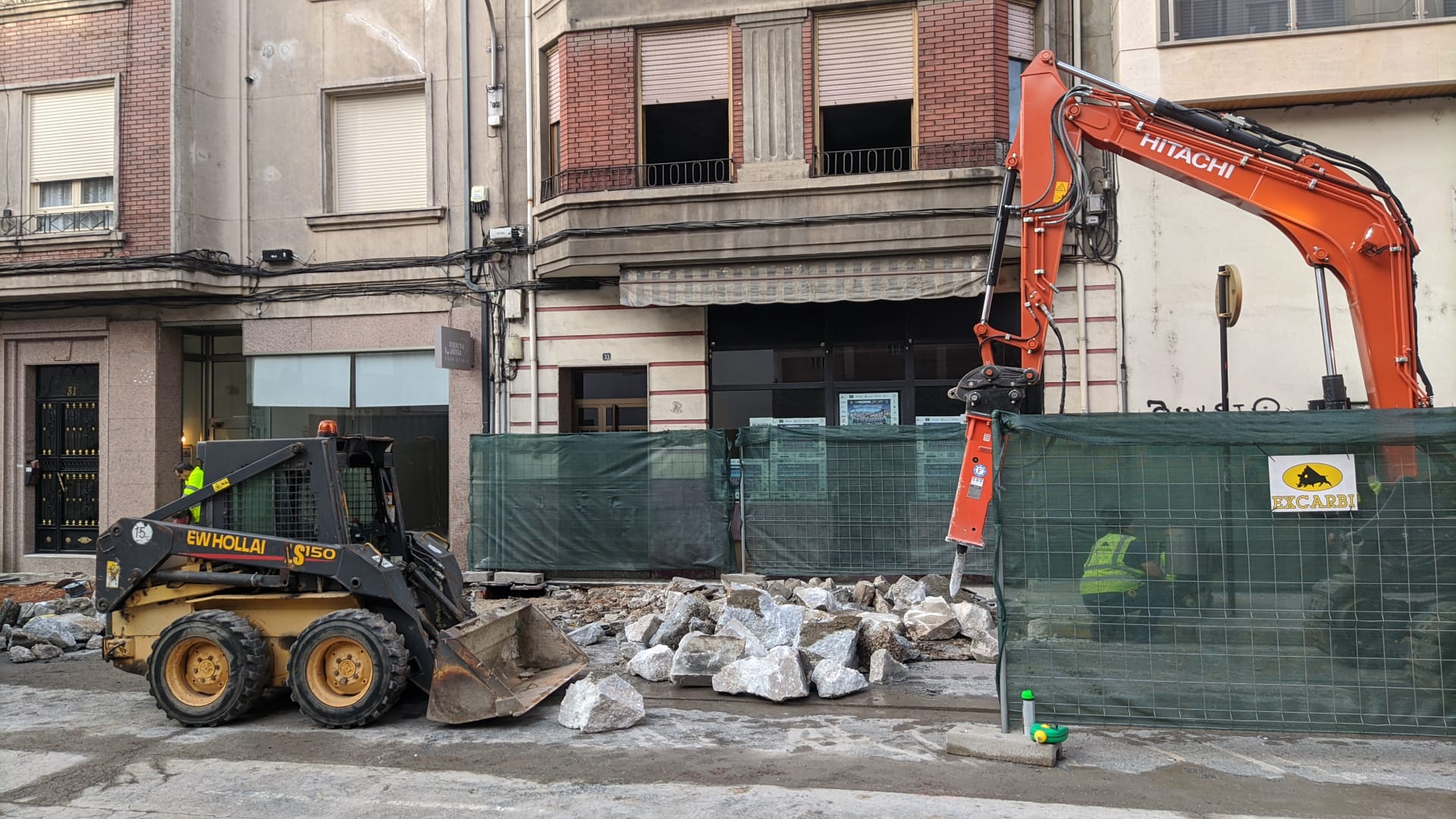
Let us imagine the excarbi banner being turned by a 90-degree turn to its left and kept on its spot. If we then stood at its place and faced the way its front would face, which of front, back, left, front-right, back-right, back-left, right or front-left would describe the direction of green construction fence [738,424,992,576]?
back-left

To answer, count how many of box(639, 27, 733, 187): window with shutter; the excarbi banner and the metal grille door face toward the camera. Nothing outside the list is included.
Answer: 3

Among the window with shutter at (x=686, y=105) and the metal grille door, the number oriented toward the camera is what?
2

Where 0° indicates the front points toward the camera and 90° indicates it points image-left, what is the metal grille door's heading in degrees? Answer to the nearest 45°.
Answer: approximately 0°

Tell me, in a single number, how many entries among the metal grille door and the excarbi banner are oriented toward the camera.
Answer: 2

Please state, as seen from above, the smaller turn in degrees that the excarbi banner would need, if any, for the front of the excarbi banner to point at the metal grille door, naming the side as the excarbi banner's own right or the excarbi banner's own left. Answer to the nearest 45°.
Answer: approximately 90° to the excarbi banner's own right

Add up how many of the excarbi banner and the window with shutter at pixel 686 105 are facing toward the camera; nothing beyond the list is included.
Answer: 2
